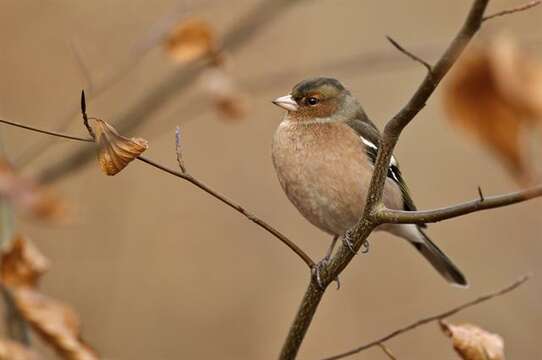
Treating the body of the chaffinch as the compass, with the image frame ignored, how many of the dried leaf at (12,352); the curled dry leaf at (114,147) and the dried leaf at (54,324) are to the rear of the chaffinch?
0

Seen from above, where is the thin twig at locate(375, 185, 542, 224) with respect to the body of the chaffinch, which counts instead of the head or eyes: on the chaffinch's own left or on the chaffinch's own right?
on the chaffinch's own left

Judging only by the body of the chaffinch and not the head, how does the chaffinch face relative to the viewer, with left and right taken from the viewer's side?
facing the viewer and to the left of the viewer

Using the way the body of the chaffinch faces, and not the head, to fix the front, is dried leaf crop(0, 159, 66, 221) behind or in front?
in front

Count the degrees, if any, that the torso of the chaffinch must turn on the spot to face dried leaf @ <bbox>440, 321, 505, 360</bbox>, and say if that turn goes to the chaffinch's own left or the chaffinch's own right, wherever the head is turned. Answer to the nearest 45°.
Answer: approximately 135° to the chaffinch's own left

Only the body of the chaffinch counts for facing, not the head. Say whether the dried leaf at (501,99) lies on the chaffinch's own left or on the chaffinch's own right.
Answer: on the chaffinch's own left

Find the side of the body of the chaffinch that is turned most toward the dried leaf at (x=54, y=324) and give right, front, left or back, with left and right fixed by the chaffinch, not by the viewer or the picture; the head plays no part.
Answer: front
